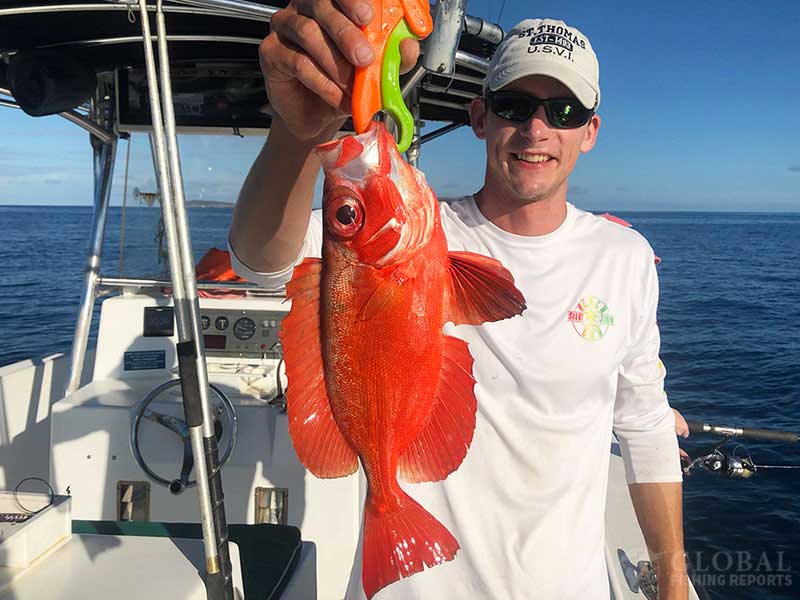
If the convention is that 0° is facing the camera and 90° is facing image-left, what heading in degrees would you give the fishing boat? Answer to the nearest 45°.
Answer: approximately 180°

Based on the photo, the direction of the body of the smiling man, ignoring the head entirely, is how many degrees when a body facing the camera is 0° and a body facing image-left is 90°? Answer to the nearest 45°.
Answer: approximately 0°

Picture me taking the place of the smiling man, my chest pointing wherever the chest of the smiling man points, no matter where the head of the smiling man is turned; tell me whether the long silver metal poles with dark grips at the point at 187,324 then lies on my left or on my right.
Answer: on my right
